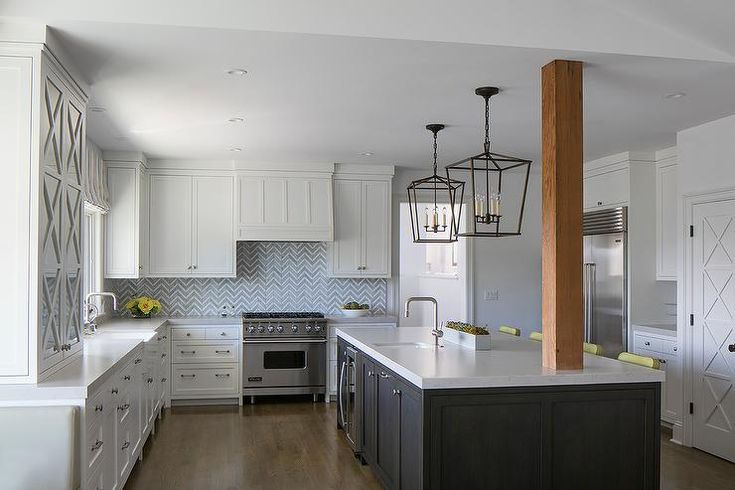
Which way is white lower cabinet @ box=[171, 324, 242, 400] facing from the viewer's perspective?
toward the camera

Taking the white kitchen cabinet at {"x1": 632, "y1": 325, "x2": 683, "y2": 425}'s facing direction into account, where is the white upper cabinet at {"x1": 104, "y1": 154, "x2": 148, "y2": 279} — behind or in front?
in front

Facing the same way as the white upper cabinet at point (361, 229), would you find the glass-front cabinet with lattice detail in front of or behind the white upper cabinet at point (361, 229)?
in front

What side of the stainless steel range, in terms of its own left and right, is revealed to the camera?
front

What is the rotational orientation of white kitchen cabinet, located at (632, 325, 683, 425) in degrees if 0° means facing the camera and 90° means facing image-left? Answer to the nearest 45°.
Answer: approximately 45°

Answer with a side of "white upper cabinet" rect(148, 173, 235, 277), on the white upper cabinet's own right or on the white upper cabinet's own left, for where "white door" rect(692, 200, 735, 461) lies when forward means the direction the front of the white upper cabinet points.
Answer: on the white upper cabinet's own left

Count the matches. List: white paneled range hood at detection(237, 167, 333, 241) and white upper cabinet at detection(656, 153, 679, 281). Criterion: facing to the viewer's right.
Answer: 0

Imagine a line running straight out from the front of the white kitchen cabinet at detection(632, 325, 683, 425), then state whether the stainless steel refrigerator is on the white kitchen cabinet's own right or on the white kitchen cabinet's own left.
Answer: on the white kitchen cabinet's own right

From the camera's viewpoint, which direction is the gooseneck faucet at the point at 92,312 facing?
to the viewer's right

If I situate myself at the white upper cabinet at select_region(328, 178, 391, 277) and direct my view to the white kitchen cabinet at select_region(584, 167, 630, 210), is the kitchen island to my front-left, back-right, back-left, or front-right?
front-right

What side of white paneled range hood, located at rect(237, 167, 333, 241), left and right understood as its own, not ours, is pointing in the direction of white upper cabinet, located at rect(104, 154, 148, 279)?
right

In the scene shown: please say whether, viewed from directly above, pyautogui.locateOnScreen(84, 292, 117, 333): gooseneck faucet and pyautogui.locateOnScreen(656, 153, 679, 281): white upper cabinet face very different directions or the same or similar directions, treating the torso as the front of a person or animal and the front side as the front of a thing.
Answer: very different directions

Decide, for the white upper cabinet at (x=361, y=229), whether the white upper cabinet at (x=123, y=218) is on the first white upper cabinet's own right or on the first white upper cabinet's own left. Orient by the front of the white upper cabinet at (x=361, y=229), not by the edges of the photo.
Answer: on the first white upper cabinet's own right
